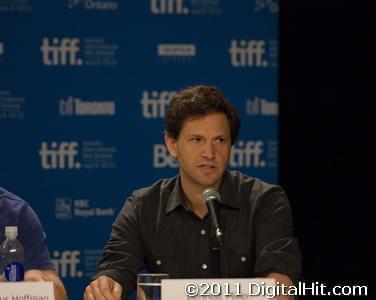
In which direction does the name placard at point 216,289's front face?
toward the camera

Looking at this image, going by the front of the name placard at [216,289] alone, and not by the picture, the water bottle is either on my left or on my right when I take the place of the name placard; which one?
on my right

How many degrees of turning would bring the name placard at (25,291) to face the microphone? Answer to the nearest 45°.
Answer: approximately 90° to its left

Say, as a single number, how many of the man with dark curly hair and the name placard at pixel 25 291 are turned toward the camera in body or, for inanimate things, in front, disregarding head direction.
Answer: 2

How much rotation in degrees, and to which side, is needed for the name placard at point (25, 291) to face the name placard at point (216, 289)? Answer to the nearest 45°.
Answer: approximately 90° to its left

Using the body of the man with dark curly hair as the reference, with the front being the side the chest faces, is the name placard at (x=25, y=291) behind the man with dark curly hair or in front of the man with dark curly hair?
in front

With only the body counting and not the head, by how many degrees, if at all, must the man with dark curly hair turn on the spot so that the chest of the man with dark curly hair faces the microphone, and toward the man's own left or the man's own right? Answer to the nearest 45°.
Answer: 0° — they already face it

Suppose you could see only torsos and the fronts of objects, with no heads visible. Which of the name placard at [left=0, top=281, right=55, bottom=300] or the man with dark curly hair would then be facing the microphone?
the man with dark curly hair

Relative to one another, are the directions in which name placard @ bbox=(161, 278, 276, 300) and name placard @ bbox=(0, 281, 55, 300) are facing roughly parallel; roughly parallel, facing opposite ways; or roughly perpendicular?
roughly parallel

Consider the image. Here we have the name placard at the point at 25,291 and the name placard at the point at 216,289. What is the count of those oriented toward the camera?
2

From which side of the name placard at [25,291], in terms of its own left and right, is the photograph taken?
front

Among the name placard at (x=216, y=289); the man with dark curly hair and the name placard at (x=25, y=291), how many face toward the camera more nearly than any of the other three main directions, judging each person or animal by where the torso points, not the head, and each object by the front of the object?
3

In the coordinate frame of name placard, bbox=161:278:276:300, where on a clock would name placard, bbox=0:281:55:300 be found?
name placard, bbox=0:281:55:300 is roughly at 3 o'clock from name placard, bbox=161:278:276:300.

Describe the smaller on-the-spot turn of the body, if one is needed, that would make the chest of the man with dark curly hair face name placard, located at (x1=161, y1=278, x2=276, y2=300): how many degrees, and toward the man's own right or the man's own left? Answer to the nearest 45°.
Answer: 0° — they already face it

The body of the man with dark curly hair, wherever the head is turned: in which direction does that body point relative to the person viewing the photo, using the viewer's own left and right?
facing the viewer
